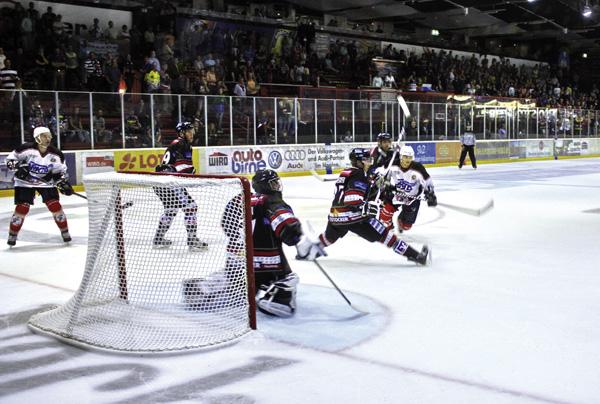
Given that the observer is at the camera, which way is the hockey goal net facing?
facing away from the viewer and to the right of the viewer

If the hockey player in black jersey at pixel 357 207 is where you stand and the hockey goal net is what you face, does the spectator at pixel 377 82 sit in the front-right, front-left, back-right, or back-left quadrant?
back-right

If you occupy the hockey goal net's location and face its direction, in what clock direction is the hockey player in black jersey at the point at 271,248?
The hockey player in black jersey is roughly at 1 o'clock from the hockey goal net.

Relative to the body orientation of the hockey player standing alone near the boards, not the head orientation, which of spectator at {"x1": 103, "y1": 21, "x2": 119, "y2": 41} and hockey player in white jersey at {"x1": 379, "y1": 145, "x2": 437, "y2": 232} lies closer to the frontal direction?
the hockey player in white jersey

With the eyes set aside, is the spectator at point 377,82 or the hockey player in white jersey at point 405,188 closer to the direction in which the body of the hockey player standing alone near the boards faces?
the hockey player in white jersey

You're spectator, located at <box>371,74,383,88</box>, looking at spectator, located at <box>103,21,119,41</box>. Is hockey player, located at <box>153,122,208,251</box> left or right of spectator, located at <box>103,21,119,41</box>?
left

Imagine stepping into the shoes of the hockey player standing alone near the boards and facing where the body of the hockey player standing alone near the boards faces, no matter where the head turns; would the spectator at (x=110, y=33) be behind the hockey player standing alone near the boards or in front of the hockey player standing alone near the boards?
behind
